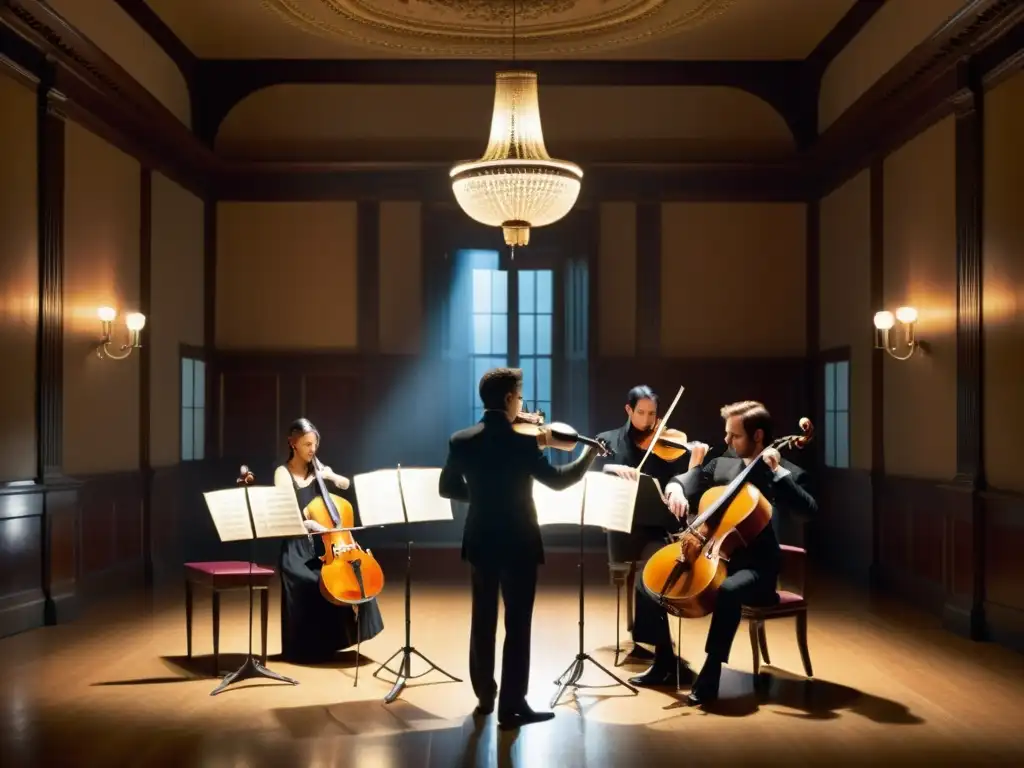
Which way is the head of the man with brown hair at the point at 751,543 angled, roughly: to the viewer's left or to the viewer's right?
to the viewer's left

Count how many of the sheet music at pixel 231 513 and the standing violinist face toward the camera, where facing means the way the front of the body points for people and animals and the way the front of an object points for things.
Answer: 1

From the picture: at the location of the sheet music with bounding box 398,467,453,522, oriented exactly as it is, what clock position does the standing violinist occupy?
The standing violinist is roughly at 11 o'clock from the sheet music.

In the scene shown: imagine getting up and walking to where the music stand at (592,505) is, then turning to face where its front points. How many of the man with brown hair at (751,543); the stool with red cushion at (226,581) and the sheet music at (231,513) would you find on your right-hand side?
2

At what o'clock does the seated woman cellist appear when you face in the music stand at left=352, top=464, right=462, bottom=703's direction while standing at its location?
The seated woman cellist is roughly at 5 o'clock from the music stand.

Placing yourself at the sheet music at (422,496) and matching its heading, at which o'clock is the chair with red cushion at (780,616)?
The chair with red cushion is roughly at 9 o'clock from the sheet music.

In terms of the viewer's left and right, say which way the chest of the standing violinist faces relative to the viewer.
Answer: facing away from the viewer and to the right of the viewer

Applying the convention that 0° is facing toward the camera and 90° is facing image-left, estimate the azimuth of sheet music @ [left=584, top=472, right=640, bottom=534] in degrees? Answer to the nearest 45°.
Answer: approximately 0°

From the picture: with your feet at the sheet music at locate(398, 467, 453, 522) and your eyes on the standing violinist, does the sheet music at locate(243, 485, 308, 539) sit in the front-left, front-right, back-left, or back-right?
back-right

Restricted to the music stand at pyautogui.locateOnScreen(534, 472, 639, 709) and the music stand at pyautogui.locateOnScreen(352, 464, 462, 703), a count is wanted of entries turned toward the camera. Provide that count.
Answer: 2

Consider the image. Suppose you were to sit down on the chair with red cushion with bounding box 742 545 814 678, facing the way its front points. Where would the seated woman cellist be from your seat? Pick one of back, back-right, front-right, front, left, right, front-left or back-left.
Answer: front-right
